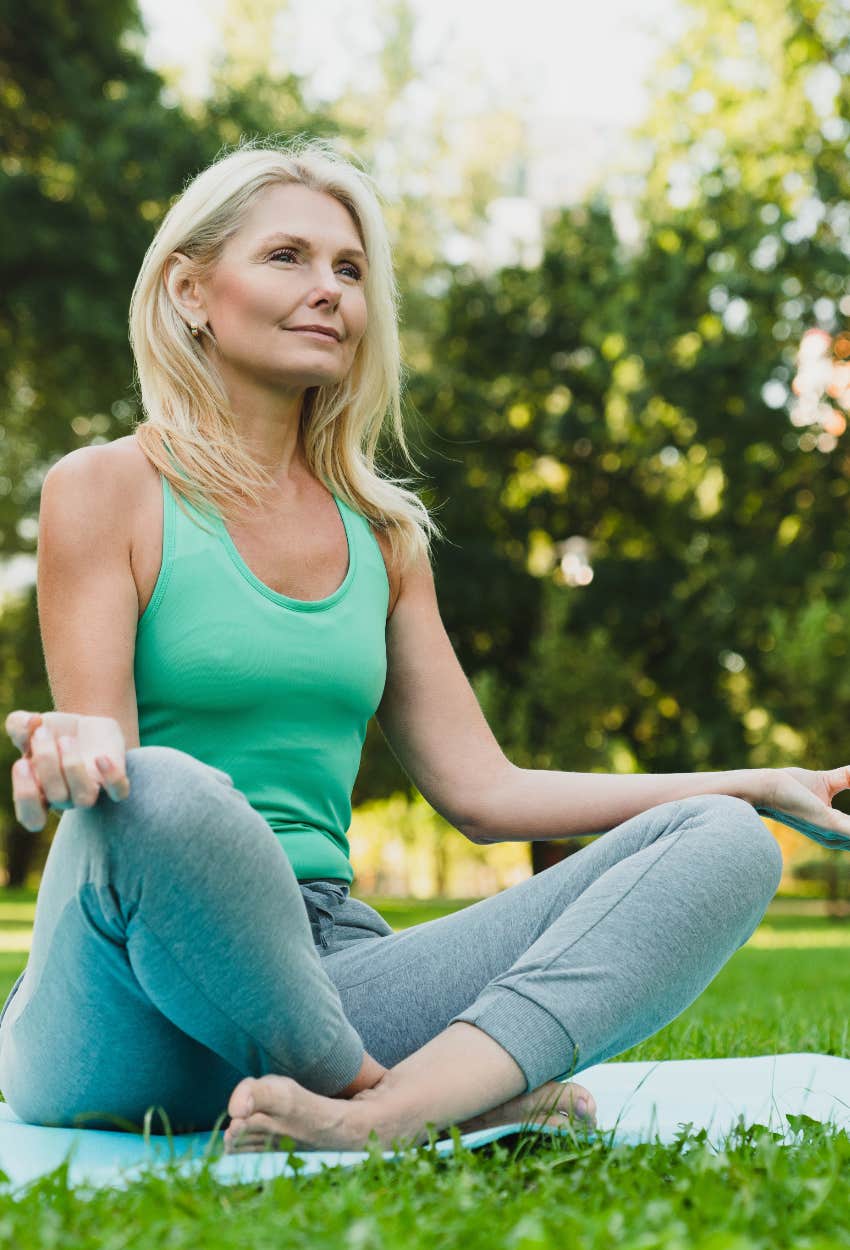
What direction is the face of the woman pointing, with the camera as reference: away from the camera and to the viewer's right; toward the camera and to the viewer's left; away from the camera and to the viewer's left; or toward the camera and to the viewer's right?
toward the camera and to the viewer's right

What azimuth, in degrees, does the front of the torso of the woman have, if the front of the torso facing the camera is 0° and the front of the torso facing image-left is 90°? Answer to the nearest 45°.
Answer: approximately 315°
